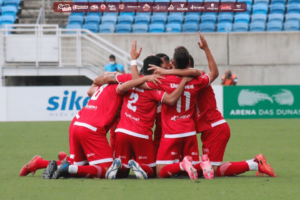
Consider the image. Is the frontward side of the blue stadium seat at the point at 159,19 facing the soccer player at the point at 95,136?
yes

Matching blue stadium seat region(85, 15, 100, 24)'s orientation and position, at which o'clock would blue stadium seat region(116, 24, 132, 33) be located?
blue stadium seat region(116, 24, 132, 33) is roughly at 10 o'clock from blue stadium seat region(85, 15, 100, 24).

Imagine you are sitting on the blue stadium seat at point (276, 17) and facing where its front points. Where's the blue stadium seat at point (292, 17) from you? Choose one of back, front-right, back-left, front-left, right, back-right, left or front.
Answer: left

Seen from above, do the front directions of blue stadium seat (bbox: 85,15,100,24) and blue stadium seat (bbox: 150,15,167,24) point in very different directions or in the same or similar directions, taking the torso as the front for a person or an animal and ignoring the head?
same or similar directions

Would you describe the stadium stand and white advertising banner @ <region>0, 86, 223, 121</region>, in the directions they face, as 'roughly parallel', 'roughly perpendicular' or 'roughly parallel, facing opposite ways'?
roughly parallel

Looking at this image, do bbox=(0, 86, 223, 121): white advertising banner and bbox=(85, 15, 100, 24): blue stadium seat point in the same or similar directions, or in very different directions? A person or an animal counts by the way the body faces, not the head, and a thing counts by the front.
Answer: same or similar directions

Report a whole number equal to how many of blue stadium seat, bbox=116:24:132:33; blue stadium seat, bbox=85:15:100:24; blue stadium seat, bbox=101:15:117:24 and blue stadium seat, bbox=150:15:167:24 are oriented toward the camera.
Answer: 4

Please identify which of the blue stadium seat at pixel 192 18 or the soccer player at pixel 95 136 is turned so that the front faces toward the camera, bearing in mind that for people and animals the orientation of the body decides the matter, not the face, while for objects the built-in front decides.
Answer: the blue stadium seat

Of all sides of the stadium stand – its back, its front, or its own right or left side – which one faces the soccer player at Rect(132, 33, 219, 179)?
front

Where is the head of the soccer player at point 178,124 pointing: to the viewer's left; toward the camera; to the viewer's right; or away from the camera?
away from the camera

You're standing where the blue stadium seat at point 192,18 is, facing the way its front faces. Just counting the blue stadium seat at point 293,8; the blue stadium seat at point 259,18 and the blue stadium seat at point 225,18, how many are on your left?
3

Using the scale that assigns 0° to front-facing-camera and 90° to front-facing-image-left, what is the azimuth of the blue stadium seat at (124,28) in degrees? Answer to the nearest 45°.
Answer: approximately 0°

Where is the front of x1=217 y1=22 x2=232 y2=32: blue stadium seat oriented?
toward the camera

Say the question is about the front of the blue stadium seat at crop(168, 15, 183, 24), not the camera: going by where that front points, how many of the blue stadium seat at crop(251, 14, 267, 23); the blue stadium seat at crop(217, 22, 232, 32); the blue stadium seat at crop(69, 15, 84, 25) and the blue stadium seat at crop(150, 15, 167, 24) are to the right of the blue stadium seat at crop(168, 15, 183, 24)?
2

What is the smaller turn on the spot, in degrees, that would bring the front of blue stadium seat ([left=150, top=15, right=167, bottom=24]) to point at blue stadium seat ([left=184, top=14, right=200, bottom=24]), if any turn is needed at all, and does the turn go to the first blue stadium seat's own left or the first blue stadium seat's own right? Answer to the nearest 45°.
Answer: approximately 90° to the first blue stadium seat's own left

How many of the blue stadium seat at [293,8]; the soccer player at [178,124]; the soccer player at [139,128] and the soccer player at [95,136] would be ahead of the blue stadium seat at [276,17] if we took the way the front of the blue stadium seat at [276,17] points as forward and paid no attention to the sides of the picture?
3

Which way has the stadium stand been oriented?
toward the camera

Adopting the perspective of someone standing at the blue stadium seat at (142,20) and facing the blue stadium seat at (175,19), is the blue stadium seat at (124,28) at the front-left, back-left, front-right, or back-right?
back-right

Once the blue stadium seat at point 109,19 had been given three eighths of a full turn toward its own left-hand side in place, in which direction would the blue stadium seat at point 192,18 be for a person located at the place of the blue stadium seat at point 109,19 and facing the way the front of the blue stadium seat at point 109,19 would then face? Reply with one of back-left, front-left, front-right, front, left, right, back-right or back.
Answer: front-right
